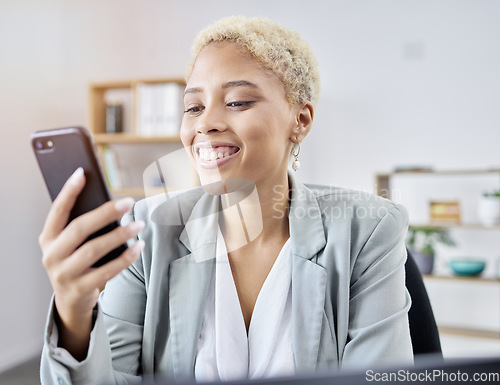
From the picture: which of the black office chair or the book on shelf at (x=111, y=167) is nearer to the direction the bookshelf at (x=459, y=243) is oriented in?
the black office chair

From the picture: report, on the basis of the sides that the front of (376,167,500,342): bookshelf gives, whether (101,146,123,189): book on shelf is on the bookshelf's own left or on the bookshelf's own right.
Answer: on the bookshelf's own right

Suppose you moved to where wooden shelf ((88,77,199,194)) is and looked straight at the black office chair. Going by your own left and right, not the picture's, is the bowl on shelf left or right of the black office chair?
left

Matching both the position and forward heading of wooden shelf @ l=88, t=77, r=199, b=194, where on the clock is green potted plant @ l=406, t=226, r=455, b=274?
The green potted plant is roughly at 10 o'clock from the wooden shelf.

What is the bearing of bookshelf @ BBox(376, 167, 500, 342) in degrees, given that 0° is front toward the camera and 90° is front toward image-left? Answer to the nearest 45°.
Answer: approximately 0°

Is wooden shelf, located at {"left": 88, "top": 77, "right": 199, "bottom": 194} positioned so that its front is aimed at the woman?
yes

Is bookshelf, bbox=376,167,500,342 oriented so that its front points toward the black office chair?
yes

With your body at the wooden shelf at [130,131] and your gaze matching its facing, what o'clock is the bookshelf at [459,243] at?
The bookshelf is roughly at 10 o'clock from the wooden shelf.

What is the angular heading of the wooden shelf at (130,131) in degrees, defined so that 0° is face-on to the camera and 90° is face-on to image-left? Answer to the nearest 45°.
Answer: approximately 0°

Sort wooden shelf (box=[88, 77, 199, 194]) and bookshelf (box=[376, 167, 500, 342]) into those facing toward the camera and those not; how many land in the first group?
2

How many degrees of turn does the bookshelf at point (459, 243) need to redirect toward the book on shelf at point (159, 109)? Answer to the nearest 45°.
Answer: approximately 90° to its right
